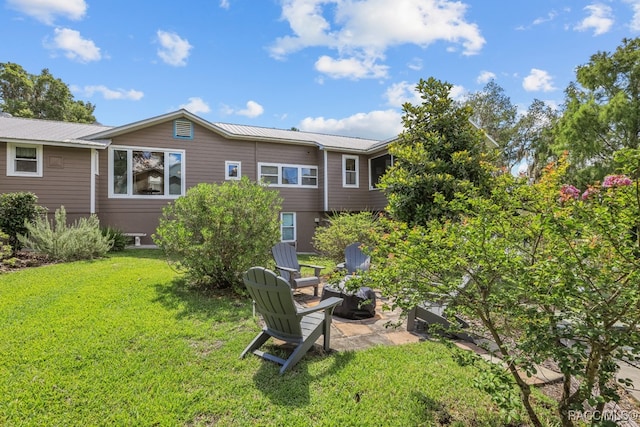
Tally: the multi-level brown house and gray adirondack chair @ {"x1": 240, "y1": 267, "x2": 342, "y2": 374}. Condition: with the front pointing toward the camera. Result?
1

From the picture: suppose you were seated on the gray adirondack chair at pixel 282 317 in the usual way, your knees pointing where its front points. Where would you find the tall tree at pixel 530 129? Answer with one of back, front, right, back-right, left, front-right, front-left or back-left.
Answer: front

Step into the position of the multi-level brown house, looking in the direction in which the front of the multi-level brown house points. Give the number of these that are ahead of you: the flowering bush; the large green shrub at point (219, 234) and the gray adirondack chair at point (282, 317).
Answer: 3

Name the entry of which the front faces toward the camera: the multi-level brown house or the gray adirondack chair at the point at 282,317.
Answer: the multi-level brown house

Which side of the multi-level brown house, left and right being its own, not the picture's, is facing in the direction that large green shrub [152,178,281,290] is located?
front

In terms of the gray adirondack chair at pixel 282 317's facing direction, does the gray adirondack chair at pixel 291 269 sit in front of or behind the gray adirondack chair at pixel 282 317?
in front

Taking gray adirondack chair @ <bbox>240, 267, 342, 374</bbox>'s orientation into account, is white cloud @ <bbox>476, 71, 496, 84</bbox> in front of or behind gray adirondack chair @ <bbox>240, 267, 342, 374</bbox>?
in front

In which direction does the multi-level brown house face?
toward the camera

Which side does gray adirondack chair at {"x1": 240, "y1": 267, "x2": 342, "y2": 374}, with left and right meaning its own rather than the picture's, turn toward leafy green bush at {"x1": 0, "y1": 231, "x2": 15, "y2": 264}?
left

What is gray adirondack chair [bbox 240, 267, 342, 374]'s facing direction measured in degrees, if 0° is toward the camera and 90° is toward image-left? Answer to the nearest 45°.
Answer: approximately 225°
